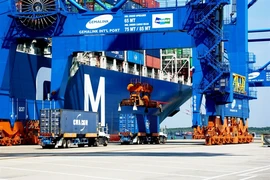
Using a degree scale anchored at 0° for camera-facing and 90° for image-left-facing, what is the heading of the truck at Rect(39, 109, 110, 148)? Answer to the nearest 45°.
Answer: approximately 225°
